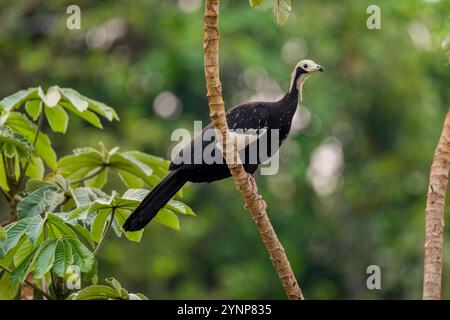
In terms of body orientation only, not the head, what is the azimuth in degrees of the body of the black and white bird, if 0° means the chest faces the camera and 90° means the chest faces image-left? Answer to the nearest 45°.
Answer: approximately 270°
